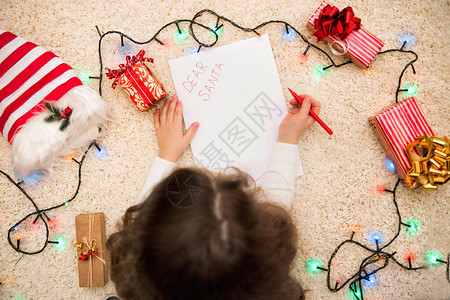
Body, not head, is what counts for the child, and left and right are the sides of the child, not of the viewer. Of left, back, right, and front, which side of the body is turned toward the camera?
back
